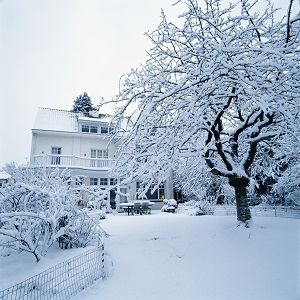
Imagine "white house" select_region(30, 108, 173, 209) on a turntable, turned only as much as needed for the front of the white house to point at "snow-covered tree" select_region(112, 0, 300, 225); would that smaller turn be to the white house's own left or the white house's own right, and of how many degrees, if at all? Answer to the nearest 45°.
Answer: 0° — it already faces it

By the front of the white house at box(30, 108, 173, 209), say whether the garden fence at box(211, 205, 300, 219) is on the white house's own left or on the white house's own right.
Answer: on the white house's own left

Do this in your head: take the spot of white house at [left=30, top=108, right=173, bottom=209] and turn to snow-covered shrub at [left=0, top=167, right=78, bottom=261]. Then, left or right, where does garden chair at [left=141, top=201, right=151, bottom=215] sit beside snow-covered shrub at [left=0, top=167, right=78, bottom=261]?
left

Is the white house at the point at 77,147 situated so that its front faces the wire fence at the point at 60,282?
yes

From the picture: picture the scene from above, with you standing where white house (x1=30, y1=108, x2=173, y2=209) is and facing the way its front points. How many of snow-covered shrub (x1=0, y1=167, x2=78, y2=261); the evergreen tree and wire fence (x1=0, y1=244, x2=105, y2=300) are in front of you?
2

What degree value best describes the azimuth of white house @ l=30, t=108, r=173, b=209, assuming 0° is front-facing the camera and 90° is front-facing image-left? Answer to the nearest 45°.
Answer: approximately 0°

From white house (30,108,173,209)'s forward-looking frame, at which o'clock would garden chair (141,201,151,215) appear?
The garden chair is roughly at 10 o'clock from the white house.

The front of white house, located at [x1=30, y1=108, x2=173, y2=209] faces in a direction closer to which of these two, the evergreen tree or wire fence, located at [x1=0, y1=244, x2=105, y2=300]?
the wire fence

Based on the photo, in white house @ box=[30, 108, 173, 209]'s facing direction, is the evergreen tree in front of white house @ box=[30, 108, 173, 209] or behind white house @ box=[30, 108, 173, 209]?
behind
